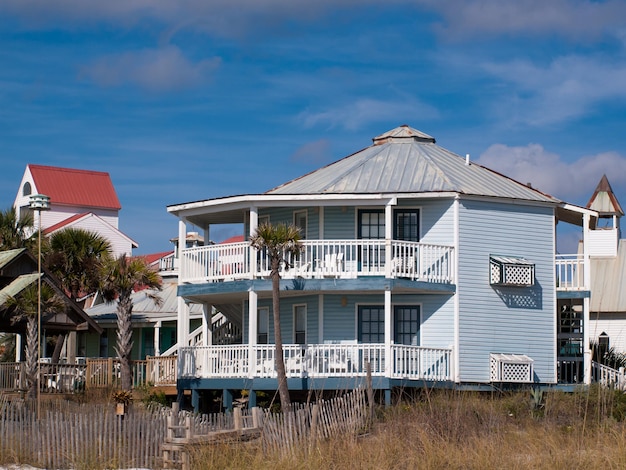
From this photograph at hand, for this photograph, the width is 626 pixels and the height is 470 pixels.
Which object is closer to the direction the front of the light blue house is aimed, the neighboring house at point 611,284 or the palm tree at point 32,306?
the palm tree

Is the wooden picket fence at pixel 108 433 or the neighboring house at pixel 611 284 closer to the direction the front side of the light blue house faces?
the wooden picket fence

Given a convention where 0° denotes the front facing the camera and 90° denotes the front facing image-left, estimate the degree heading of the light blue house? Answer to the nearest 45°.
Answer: approximately 45°

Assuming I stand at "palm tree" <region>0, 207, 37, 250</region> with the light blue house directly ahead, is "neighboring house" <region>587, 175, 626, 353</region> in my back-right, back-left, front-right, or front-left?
front-left

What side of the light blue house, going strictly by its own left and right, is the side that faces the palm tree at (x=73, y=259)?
right

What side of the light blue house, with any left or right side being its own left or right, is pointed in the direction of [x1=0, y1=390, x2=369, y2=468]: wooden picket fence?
front

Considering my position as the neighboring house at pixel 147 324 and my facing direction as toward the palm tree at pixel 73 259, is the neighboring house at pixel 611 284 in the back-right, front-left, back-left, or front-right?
back-left

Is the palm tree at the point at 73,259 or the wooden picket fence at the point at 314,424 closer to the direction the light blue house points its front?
the wooden picket fence

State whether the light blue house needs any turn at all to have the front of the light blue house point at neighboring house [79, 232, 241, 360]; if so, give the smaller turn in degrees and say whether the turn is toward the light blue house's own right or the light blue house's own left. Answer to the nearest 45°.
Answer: approximately 90° to the light blue house's own right

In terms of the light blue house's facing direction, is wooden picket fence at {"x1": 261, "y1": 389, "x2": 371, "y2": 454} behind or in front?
in front

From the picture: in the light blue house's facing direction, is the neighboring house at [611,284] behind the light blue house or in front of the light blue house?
behind

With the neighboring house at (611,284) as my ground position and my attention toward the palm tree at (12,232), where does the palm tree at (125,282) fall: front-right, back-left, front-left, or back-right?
front-left

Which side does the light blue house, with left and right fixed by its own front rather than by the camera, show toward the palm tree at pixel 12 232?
right

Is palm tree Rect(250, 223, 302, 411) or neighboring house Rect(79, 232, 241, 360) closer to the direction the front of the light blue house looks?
the palm tree
